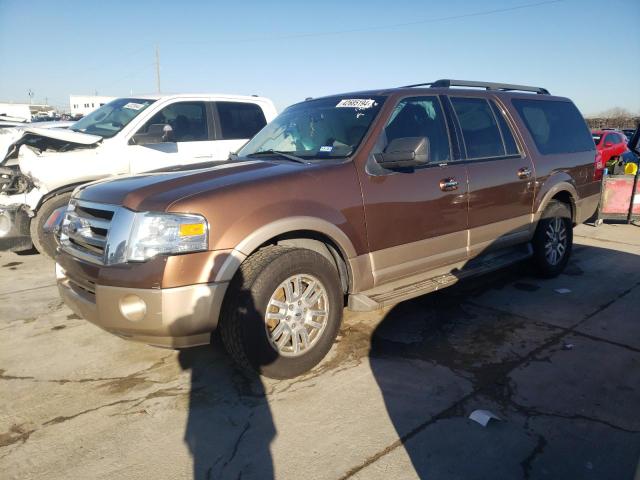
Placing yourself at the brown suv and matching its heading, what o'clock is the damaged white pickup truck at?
The damaged white pickup truck is roughly at 3 o'clock from the brown suv.

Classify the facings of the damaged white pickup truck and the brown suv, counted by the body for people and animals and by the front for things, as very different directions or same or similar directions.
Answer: same or similar directions

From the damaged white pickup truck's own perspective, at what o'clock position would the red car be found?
The red car is roughly at 7 o'clock from the damaged white pickup truck.

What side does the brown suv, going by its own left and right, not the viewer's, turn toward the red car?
back

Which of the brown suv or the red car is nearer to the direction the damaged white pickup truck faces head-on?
the brown suv

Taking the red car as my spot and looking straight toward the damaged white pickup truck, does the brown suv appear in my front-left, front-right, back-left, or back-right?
front-left

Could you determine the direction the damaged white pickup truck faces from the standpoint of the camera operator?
facing the viewer and to the left of the viewer

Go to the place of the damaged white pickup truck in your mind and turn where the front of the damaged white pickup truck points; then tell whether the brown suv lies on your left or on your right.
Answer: on your left

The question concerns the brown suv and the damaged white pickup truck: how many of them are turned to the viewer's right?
0
